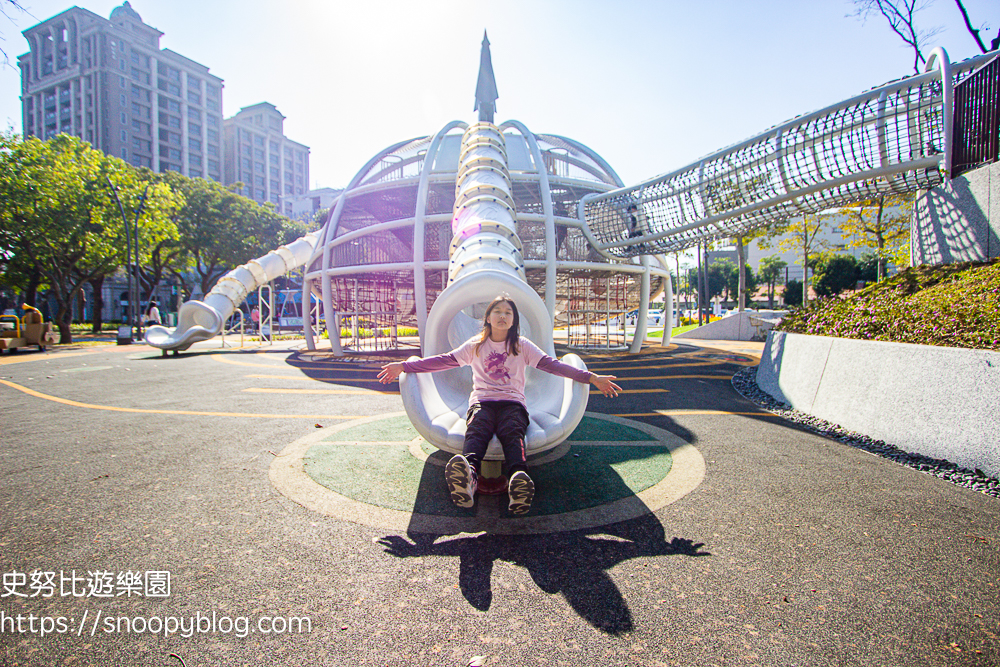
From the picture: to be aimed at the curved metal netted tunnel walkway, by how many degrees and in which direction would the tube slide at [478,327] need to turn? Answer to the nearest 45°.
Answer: approximately 135° to its left

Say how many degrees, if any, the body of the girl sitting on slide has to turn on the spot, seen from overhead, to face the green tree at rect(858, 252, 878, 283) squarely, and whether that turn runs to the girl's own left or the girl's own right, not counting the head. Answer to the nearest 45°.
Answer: approximately 135° to the girl's own left

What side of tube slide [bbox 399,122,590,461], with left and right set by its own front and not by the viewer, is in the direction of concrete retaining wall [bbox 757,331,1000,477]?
left

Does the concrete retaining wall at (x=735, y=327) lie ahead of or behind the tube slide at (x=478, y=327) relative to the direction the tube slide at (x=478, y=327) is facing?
behind

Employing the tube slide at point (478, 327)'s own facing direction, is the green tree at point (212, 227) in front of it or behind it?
behind

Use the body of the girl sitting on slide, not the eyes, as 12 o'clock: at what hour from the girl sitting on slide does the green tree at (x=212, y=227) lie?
The green tree is roughly at 5 o'clock from the girl sitting on slide.

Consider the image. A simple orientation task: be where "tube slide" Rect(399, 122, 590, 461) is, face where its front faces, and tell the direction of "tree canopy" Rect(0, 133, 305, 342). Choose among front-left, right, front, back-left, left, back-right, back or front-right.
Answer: back-right

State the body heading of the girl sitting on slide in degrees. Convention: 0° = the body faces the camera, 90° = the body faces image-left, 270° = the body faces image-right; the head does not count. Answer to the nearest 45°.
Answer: approximately 0°

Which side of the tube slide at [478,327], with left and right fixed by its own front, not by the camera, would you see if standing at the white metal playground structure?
back

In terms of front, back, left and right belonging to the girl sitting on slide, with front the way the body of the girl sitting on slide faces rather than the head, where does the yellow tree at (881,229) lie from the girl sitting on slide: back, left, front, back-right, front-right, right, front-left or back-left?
back-left

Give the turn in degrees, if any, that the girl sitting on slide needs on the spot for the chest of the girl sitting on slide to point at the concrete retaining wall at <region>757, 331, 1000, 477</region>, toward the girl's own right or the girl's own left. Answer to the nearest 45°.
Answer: approximately 90° to the girl's own left

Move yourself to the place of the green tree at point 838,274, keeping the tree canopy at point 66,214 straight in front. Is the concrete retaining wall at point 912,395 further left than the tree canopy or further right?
left

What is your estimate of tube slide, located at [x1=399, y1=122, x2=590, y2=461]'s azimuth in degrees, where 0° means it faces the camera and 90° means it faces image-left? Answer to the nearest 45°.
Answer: approximately 0°
